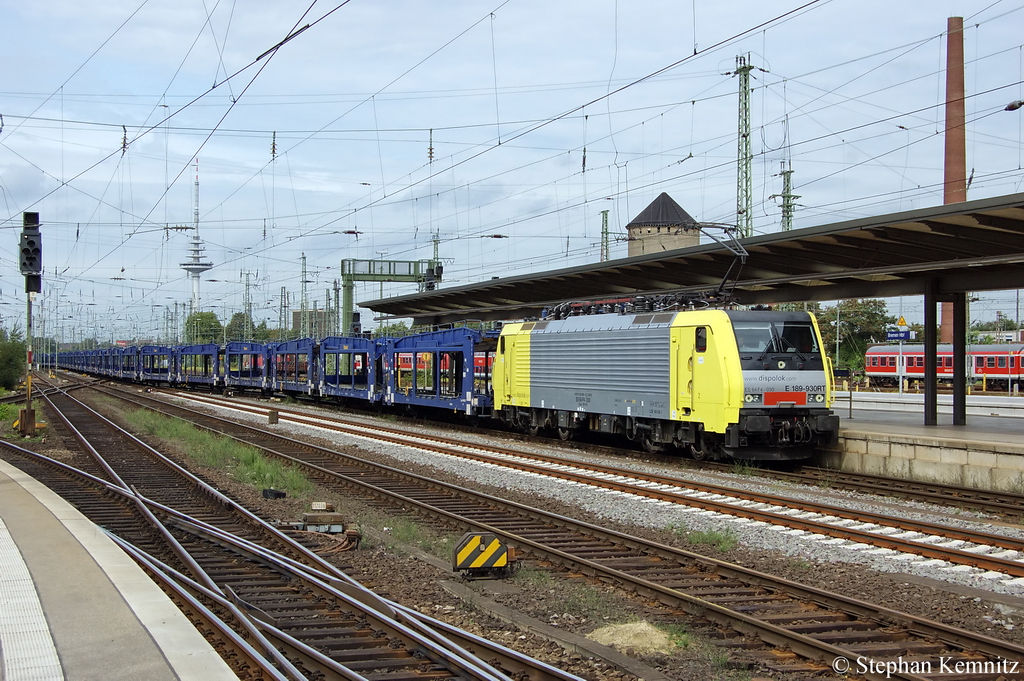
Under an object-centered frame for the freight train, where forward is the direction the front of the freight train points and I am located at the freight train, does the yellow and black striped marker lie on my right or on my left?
on my right

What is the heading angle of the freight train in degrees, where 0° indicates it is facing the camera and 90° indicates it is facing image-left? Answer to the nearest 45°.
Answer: approximately 315°
